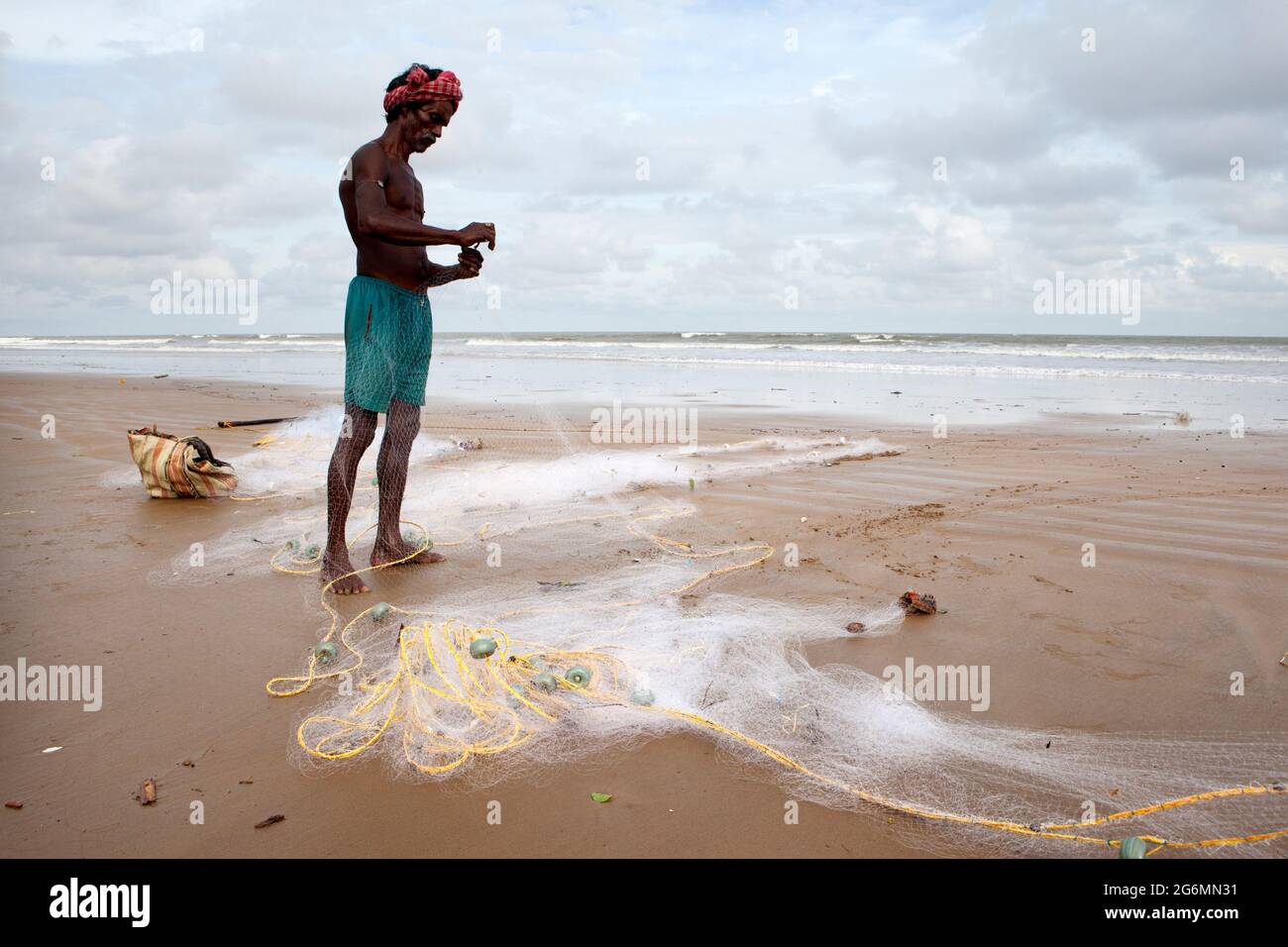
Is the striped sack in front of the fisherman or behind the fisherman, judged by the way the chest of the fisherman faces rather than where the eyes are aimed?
behind

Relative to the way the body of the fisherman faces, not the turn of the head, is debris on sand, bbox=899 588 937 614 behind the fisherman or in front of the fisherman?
in front

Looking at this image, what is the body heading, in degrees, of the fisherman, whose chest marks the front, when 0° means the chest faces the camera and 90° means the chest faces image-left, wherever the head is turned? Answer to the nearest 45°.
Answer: approximately 315°

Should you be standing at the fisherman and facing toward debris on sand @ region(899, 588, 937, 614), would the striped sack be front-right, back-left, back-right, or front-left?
back-left

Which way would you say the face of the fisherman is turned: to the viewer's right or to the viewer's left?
to the viewer's right

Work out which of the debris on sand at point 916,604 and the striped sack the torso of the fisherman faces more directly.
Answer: the debris on sand
